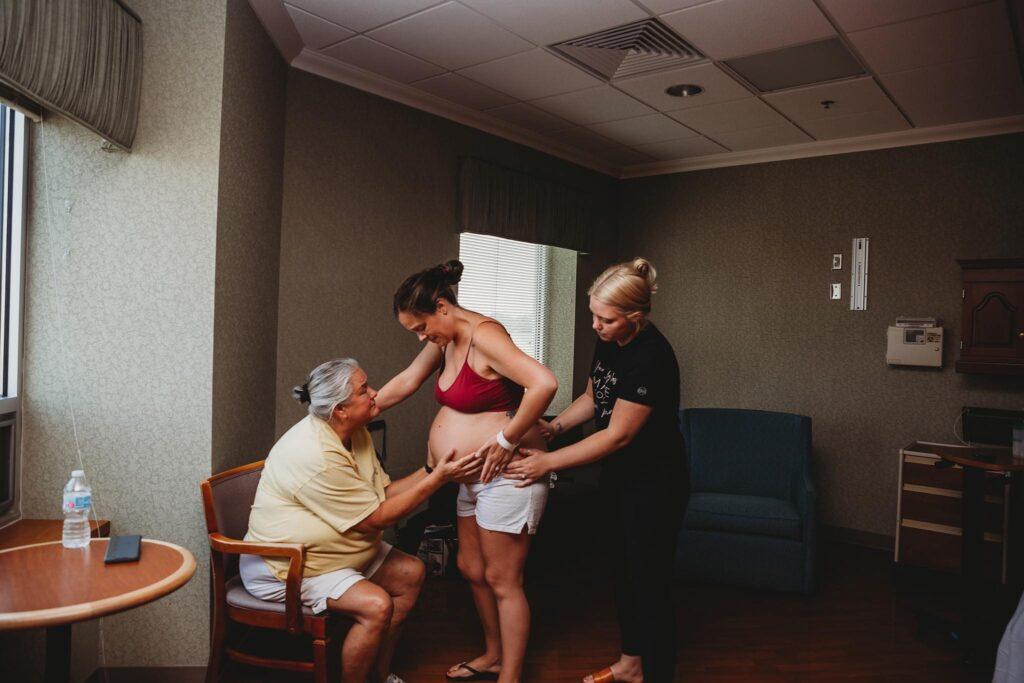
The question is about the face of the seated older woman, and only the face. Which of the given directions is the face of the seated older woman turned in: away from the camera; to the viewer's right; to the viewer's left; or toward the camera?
to the viewer's right

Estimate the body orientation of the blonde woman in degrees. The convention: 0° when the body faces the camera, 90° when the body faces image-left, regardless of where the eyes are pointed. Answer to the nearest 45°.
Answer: approximately 45°

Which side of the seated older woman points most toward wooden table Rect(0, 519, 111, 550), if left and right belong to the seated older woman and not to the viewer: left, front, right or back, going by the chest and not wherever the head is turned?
back

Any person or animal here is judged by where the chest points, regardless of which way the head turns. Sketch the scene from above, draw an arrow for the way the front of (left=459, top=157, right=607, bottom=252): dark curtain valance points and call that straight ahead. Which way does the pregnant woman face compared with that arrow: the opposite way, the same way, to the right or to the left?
to the right

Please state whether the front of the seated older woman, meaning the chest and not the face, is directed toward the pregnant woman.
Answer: yes

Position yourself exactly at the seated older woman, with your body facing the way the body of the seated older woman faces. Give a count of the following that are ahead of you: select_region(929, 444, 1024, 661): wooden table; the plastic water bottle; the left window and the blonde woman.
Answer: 2

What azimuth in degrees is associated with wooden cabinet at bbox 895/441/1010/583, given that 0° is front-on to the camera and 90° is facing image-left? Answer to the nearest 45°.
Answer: approximately 45°

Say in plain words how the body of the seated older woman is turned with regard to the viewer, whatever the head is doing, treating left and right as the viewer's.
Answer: facing to the right of the viewer

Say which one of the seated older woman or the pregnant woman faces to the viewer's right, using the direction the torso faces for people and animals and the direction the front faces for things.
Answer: the seated older woman
